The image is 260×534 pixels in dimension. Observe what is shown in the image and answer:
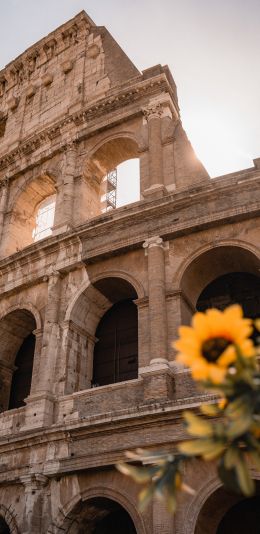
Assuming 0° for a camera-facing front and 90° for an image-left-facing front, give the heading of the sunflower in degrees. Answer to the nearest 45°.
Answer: approximately 0°

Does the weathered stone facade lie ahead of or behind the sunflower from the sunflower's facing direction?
behind
